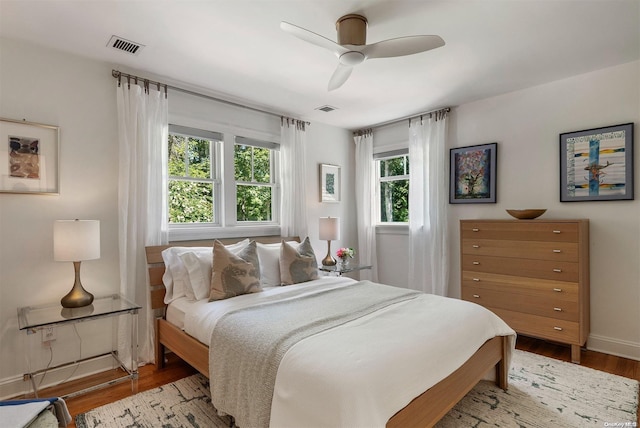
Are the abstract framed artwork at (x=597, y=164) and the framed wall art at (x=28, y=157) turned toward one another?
yes

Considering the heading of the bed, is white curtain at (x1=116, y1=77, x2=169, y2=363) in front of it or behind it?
behind

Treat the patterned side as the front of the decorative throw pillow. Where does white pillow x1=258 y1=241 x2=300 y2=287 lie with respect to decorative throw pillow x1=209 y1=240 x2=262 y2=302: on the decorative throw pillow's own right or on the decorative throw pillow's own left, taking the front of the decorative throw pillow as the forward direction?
on the decorative throw pillow's own left

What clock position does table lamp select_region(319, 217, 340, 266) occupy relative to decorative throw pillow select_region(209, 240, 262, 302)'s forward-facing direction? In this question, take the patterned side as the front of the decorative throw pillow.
The table lamp is roughly at 9 o'clock from the decorative throw pillow.

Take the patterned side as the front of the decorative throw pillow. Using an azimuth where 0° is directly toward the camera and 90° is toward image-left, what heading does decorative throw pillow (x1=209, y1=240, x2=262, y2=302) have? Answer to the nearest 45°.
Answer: approximately 315°

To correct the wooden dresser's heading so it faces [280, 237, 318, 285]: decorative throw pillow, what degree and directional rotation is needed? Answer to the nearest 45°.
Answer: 0° — it already faces it

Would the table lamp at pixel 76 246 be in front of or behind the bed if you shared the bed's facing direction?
behind

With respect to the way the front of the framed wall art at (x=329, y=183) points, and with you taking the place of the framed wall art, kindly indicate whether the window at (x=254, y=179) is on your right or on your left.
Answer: on your right
